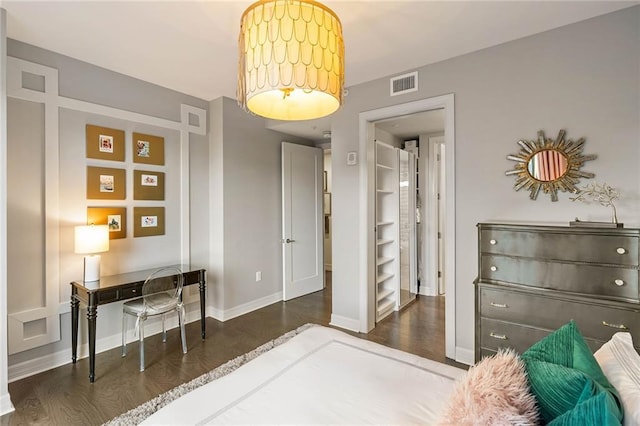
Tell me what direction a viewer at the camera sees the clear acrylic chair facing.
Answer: facing away from the viewer and to the left of the viewer

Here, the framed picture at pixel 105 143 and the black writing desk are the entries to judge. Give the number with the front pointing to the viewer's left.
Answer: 0

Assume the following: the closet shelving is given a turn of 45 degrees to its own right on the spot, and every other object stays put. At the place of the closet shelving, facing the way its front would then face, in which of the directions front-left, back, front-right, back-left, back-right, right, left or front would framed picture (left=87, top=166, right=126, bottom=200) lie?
front-right

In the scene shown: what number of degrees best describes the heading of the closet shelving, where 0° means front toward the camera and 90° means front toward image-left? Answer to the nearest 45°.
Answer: approximately 315°

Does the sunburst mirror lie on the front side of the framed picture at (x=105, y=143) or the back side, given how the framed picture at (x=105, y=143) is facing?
on the front side

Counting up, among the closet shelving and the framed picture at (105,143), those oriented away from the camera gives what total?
0

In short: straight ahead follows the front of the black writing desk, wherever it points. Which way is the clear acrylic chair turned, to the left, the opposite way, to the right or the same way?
the opposite way

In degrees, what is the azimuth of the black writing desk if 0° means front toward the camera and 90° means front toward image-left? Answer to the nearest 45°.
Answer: approximately 315°

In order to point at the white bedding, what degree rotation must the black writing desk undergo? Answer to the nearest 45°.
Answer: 0° — it already faces it
